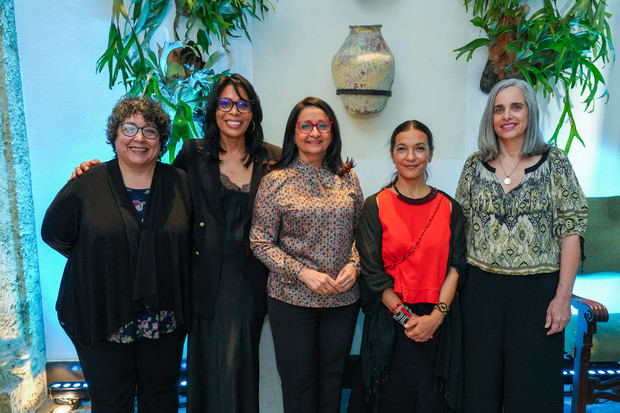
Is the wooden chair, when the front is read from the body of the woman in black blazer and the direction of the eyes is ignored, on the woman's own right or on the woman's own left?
on the woman's own left

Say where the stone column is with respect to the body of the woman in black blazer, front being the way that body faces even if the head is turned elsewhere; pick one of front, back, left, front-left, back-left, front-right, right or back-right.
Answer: back-right

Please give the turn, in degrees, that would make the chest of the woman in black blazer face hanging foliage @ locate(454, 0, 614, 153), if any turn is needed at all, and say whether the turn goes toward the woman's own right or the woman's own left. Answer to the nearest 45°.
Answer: approximately 90° to the woman's own left

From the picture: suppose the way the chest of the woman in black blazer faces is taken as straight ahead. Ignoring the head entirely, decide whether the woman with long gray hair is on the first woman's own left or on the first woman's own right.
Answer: on the first woman's own left

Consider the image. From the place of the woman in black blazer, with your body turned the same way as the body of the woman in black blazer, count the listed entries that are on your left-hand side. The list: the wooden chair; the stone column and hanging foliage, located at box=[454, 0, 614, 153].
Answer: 2

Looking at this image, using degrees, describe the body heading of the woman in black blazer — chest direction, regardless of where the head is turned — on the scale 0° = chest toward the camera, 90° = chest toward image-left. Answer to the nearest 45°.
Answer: approximately 0°

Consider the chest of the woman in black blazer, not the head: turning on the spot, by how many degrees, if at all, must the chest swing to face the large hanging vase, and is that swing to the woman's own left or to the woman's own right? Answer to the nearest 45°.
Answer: approximately 135° to the woman's own left

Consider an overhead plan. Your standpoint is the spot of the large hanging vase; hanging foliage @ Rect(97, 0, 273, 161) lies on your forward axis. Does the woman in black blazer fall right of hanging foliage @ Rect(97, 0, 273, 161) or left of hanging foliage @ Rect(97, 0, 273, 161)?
left
